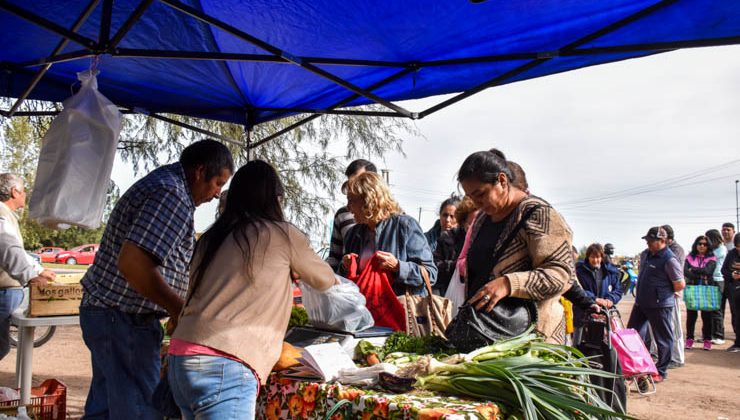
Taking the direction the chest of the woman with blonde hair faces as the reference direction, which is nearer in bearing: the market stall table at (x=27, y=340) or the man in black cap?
the market stall table

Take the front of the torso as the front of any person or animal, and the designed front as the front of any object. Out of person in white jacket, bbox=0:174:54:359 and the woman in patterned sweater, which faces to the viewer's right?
the person in white jacket

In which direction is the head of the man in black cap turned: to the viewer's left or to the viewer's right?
to the viewer's left

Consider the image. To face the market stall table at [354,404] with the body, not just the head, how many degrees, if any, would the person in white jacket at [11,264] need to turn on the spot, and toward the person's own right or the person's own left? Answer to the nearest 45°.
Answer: approximately 90° to the person's own right

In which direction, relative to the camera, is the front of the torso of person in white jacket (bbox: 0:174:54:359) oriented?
to the viewer's right

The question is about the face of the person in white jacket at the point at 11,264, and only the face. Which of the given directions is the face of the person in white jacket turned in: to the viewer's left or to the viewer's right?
to the viewer's right

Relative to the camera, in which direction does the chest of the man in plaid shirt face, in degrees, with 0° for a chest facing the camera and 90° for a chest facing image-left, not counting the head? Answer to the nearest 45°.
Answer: approximately 270°
